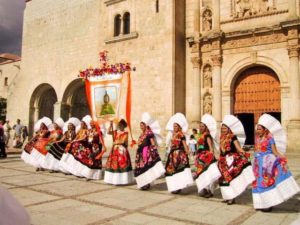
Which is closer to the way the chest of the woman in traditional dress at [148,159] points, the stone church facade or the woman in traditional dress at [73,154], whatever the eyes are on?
the woman in traditional dress

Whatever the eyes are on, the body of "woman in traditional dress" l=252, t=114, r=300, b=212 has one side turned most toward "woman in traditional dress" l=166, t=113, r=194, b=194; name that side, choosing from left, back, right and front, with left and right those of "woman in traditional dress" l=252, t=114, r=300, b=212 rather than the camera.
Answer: right

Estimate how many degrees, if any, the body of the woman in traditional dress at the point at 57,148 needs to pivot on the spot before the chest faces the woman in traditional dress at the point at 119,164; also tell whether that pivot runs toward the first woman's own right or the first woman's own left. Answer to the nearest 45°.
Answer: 0° — they already face them

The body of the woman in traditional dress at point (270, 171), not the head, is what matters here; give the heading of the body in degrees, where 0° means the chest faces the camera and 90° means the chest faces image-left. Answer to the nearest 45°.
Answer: approximately 45°

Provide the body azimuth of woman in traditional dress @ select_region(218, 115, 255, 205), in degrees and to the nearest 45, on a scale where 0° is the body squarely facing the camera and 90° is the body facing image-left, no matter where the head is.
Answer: approximately 45°

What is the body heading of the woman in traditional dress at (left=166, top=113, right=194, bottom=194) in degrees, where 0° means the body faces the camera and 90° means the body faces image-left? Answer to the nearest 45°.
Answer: approximately 45°

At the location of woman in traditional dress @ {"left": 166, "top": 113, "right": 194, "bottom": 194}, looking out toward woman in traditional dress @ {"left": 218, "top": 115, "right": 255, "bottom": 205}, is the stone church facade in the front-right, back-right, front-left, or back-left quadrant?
back-left

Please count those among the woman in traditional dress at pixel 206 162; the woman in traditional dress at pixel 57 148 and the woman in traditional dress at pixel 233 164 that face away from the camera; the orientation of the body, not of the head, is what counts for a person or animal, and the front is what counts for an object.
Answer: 0

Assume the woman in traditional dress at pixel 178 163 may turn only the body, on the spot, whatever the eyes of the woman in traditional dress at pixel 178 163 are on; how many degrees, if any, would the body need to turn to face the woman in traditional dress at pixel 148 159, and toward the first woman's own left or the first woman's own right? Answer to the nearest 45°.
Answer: approximately 90° to the first woman's own right

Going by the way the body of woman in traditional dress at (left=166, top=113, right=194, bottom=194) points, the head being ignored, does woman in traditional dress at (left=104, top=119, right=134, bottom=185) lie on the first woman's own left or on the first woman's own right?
on the first woman's own right
